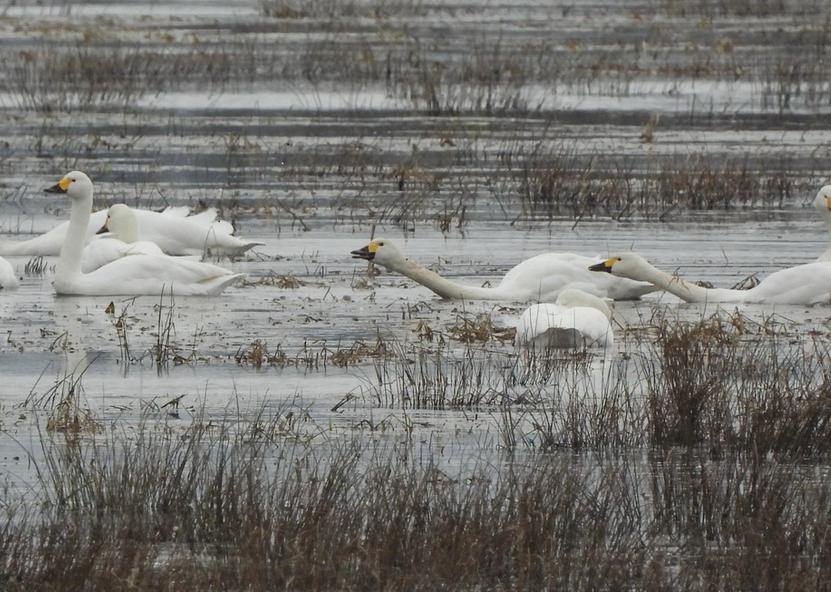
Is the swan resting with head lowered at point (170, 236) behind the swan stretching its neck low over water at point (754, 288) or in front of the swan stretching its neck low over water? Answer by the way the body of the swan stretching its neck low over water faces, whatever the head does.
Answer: in front

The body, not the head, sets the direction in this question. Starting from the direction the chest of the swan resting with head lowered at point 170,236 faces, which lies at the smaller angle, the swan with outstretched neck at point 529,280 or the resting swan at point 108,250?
the resting swan

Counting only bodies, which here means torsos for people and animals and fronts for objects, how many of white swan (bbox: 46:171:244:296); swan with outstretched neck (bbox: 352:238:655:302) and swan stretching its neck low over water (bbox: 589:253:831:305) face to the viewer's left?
3

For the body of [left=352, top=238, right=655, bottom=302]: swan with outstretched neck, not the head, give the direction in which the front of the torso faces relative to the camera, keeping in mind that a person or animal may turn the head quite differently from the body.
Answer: to the viewer's left

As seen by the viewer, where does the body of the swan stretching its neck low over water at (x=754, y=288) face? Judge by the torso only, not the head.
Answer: to the viewer's left

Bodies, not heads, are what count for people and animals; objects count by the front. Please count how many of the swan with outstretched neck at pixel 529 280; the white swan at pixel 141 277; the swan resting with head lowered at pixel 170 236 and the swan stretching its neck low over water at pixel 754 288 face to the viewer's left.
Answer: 4

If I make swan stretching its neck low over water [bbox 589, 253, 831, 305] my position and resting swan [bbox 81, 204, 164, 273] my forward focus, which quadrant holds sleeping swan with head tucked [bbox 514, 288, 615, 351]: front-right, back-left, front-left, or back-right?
front-left

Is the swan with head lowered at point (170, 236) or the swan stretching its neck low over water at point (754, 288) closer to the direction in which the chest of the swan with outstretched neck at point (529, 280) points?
the swan with head lowered

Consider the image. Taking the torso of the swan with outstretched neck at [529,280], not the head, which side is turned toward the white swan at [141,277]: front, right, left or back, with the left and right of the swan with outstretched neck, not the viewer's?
front

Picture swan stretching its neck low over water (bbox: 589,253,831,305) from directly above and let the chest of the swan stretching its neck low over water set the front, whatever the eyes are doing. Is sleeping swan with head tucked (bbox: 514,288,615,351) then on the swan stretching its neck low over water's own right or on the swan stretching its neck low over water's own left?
on the swan stretching its neck low over water's own left

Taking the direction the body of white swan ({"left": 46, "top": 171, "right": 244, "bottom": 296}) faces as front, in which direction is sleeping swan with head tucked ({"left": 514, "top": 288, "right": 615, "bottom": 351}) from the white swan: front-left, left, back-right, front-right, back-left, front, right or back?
back-left

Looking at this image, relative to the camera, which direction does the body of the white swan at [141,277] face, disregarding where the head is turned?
to the viewer's left

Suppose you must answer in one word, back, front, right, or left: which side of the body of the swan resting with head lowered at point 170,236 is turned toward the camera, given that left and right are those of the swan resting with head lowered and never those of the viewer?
left
